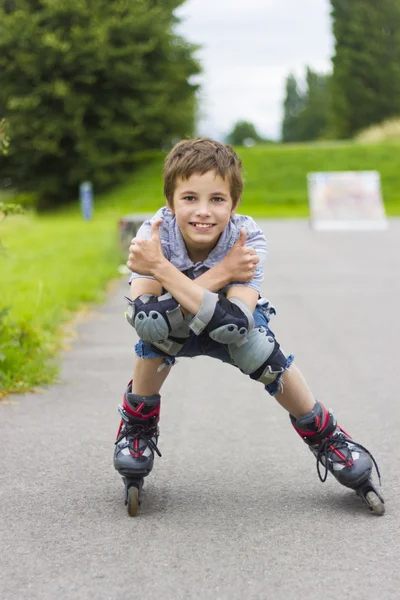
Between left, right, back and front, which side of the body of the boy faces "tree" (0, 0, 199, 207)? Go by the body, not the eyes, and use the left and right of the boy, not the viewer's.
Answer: back

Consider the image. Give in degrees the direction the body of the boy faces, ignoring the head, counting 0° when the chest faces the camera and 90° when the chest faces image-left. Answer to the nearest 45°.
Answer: approximately 0°
